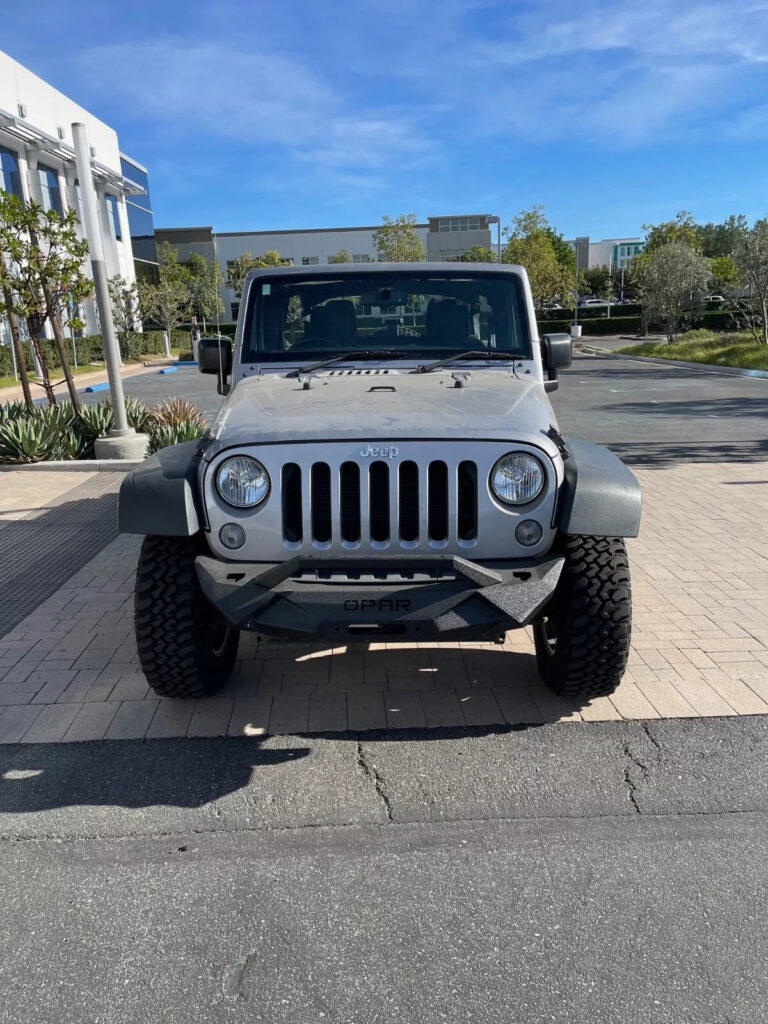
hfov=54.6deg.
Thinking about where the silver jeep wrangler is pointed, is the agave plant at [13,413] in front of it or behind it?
behind

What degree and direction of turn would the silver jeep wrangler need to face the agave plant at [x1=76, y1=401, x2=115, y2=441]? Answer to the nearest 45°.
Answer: approximately 135° to its right

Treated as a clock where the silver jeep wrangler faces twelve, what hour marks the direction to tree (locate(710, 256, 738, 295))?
The tree is roughly at 7 o'clock from the silver jeep wrangler.

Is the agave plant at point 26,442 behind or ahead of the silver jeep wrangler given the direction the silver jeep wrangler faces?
behind

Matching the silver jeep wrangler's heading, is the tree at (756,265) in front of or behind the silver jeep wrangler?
behind

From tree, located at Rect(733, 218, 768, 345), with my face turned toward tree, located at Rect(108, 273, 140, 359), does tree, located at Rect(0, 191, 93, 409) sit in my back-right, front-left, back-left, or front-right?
front-left

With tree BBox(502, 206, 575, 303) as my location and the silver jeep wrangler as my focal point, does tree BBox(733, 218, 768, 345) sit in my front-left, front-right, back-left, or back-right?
front-left

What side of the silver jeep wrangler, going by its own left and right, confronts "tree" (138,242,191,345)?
back

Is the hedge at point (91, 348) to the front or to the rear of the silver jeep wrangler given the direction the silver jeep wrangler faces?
to the rear

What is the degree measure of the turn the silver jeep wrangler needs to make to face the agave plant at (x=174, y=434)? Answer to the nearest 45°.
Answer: approximately 180°

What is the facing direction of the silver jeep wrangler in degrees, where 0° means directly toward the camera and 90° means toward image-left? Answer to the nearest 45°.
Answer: approximately 0°

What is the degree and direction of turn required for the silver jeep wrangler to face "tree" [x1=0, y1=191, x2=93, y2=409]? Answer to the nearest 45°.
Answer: approximately 135° to its right
